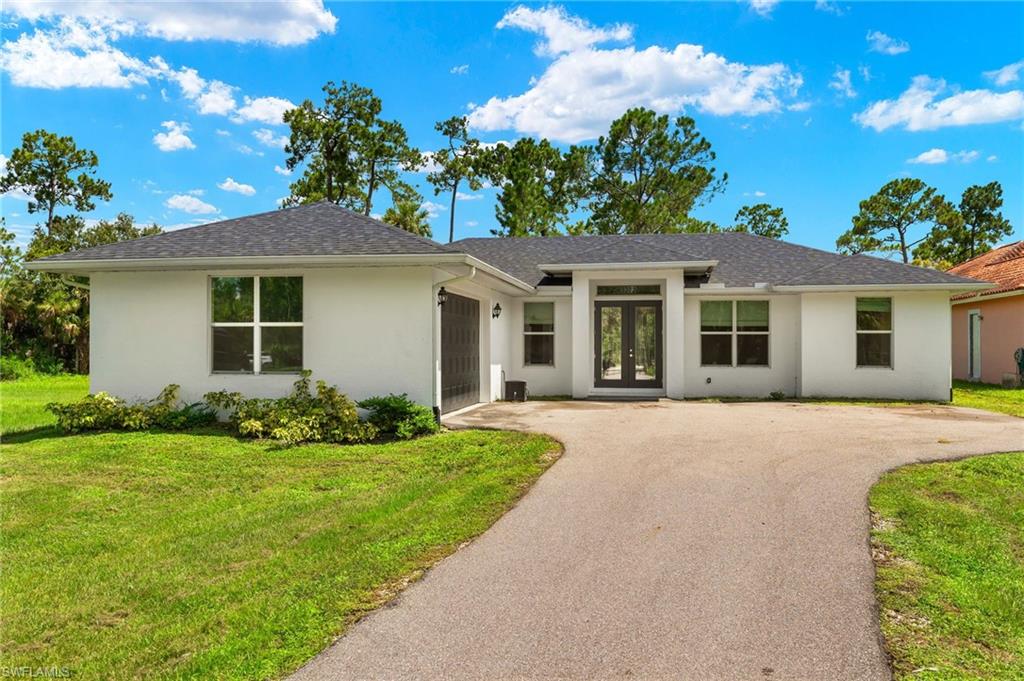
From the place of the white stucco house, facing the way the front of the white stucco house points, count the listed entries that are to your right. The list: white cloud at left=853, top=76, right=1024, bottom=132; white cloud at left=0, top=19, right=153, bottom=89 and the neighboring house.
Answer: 1

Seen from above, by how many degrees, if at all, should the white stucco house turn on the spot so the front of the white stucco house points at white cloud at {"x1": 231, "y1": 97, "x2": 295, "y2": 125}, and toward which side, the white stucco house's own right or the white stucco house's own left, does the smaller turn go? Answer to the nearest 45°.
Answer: approximately 135° to the white stucco house's own right

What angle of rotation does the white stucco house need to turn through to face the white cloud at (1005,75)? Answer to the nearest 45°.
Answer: approximately 90° to its left

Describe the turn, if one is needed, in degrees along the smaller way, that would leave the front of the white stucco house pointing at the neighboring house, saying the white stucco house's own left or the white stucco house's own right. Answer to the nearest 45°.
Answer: approximately 90° to the white stucco house's own left

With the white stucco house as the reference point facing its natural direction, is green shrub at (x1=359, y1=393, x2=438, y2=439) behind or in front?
in front

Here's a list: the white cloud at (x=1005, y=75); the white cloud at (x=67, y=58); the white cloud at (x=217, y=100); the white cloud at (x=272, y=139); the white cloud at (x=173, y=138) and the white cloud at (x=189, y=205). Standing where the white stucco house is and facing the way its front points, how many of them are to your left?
1

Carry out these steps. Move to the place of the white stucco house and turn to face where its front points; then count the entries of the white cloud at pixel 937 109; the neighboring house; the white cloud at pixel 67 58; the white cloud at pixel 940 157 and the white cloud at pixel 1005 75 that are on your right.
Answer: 1

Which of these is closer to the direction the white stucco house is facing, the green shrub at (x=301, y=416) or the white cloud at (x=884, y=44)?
the green shrub

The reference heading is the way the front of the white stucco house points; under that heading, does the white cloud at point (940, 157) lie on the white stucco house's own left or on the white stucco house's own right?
on the white stucco house's own left

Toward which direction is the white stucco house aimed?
toward the camera

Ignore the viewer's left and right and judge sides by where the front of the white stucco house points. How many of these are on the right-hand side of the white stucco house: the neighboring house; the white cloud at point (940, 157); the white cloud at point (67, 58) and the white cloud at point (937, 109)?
1

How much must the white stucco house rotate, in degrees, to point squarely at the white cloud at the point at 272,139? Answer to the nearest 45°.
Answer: approximately 135° to its right
